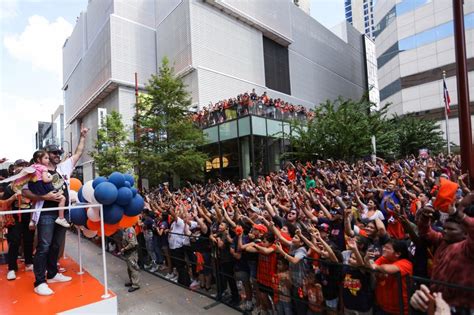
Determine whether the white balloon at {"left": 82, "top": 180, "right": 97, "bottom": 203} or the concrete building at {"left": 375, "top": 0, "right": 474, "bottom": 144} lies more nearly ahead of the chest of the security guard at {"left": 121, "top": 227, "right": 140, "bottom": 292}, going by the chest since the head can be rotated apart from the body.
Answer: the white balloon

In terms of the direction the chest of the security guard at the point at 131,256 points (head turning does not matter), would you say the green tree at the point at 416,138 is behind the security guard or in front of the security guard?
behind

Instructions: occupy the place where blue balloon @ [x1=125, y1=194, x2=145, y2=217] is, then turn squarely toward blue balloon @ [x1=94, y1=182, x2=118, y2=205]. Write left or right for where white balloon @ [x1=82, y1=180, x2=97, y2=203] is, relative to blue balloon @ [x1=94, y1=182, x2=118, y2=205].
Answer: right

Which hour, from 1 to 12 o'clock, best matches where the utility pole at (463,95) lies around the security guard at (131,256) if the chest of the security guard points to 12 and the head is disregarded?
The utility pole is roughly at 7 o'clock from the security guard.

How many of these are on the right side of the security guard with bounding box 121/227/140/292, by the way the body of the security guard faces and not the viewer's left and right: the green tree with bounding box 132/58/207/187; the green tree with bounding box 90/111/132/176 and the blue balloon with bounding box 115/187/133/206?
2

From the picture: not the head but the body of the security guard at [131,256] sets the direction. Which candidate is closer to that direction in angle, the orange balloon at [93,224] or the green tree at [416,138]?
the orange balloon

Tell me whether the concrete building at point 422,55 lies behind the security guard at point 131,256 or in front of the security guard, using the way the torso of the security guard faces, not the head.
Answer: behind

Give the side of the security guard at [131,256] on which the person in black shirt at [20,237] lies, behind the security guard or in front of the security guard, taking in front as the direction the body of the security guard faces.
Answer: in front

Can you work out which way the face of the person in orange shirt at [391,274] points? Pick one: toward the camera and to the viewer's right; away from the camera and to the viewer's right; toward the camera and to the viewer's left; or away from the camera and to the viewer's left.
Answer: toward the camera and to the viewer's left
